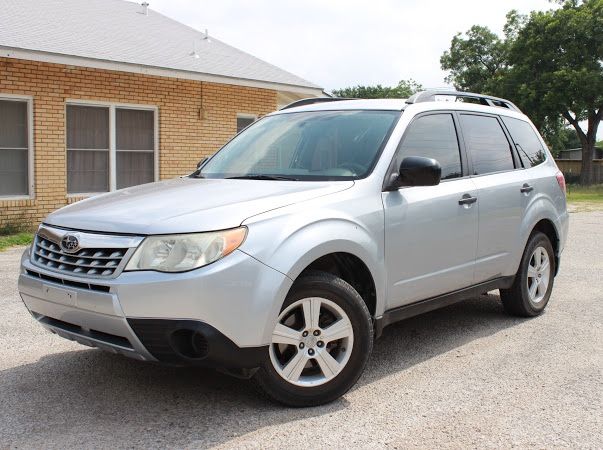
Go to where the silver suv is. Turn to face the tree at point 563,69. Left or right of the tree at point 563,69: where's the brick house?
left

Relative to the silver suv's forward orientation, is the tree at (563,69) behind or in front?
behind

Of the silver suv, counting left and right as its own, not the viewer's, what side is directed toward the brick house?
right
